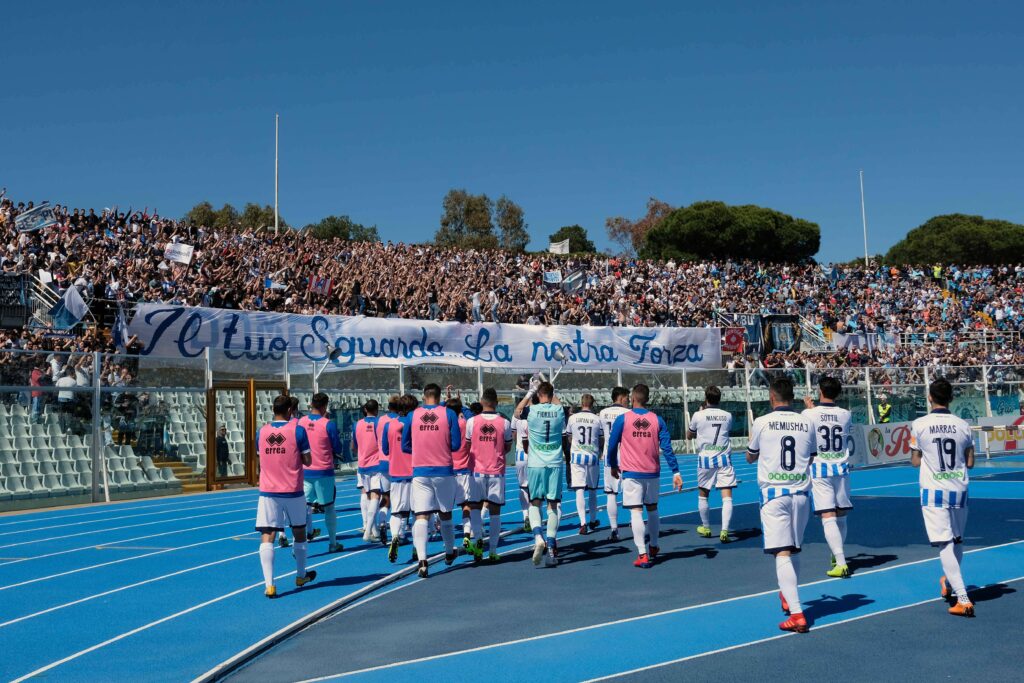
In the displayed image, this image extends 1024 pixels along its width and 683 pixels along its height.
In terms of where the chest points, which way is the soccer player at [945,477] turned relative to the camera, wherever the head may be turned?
away from the camera

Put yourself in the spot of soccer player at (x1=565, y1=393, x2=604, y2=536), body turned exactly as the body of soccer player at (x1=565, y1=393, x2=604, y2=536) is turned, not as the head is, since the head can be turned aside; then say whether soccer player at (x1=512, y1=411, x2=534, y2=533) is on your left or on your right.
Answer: on your left

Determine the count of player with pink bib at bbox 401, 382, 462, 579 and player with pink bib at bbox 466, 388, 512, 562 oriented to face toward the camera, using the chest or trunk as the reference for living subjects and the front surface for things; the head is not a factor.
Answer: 0

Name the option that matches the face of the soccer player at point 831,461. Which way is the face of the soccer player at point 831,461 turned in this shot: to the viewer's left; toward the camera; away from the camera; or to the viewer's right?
away from the camera

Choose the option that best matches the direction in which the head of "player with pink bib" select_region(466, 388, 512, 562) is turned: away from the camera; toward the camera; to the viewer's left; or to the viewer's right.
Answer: away from the camera

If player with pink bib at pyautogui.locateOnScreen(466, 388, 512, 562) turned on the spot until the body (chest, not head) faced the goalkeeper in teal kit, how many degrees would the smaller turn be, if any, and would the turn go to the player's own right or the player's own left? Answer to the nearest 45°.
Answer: approximately 135° to the player's own right

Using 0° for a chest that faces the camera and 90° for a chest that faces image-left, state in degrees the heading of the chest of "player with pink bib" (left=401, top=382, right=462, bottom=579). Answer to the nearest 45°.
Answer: approximately 180°

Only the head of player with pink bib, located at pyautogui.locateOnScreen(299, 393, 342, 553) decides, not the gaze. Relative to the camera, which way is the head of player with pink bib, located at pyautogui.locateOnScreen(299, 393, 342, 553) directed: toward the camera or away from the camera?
away from the camera

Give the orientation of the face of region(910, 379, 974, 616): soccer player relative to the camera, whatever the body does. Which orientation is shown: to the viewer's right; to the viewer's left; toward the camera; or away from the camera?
away from the camera

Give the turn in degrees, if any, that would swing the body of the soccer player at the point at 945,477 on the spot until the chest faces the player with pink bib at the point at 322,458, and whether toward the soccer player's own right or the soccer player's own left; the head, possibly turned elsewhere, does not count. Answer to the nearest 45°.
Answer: approximately 90° to the soccer player's own left

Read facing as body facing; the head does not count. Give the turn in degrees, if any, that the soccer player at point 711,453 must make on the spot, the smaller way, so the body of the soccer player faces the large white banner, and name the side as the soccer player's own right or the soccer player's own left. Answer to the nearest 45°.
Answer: approximately 45° to the soccer player's own left

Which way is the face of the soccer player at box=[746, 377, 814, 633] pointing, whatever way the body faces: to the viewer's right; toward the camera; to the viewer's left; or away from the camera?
away from the camera

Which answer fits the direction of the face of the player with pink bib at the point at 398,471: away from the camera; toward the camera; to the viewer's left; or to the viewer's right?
away from the camera

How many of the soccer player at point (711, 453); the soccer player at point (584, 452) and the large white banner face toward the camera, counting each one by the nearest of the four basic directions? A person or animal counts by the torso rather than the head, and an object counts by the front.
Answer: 1

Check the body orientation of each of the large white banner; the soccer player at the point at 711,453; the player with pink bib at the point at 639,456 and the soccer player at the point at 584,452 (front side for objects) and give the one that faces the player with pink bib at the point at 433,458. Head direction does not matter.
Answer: the large white banner

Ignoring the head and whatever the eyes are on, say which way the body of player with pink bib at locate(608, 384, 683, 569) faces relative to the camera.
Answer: away from the camera

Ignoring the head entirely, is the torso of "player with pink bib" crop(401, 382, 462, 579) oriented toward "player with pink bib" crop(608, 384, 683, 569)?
no

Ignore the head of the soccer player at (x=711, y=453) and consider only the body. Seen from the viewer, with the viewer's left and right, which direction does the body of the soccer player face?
facing away from the viewer

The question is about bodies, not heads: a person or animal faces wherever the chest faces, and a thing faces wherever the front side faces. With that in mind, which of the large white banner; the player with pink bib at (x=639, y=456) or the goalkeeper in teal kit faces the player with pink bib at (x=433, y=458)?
the large white banner

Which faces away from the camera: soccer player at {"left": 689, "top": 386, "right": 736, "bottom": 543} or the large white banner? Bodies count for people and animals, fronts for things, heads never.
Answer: the soccer player

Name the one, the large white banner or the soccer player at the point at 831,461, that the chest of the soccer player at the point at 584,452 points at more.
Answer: the large white banner

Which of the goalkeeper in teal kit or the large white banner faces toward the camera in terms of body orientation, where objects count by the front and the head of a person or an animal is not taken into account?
the large white banner

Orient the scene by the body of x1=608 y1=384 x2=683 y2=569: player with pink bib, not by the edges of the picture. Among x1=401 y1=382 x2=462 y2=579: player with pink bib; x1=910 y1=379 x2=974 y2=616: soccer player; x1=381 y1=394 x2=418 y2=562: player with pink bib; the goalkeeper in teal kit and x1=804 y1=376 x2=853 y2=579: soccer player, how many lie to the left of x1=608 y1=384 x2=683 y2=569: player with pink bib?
3

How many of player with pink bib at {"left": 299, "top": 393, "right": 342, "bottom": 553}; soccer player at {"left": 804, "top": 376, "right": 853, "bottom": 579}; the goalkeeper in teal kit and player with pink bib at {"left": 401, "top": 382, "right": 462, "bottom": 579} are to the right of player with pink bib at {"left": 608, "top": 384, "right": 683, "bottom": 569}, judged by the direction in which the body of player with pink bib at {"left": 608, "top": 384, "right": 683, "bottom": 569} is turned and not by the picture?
1
